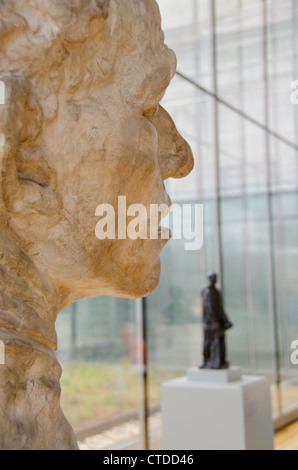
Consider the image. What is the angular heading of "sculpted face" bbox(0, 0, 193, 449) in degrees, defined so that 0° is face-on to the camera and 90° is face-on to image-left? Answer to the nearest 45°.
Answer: approximately 270°

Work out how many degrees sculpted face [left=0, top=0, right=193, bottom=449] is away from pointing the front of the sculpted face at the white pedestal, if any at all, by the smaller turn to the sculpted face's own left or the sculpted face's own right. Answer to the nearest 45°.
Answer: approximately 90° to the sculpted face's own left

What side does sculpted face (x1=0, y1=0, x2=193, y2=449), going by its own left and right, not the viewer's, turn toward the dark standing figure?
left
